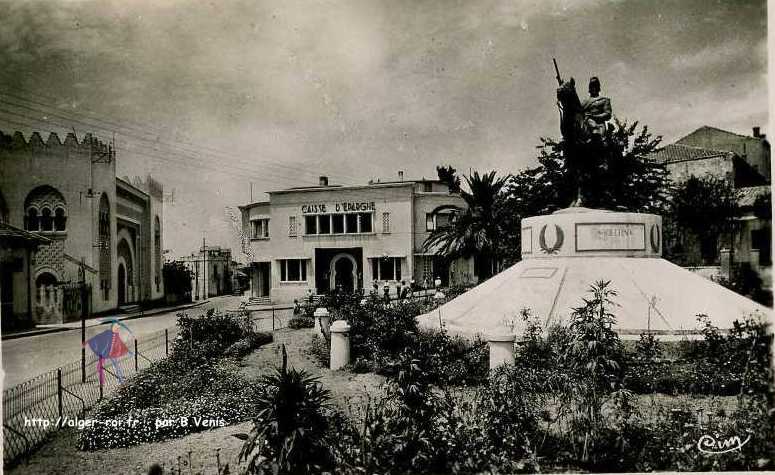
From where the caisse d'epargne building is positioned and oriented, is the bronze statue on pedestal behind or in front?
in front

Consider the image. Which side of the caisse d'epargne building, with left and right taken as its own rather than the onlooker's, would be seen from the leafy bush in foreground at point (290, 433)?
front

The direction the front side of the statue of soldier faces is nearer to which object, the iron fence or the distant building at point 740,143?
the iron fence

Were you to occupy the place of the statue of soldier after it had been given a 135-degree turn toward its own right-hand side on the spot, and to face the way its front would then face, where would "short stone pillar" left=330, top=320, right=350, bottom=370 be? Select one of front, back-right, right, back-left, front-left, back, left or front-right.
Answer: left

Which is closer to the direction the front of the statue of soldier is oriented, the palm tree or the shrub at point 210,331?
the shrub
